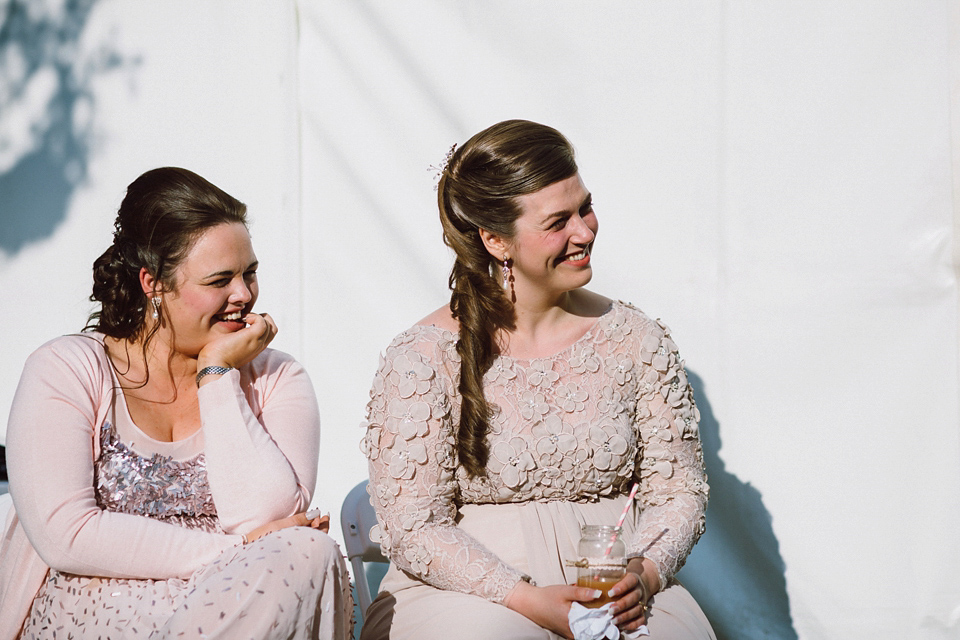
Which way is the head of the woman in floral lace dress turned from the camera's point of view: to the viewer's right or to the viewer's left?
to the viewer's right

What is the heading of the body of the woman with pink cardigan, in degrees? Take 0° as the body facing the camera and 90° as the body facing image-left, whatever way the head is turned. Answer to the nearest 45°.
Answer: approximately 315°

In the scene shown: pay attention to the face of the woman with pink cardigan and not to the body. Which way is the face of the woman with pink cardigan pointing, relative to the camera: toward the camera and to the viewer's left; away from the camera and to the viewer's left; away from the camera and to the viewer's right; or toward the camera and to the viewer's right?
toward the camera and to the viewer's right

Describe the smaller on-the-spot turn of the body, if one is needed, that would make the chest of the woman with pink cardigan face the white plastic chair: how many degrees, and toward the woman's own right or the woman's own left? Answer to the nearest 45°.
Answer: approximately 90° to the woman's own left

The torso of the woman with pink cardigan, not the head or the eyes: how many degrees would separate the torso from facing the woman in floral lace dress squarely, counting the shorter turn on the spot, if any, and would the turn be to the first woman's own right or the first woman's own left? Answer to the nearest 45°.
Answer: approximately 45° to the first woman's own left
